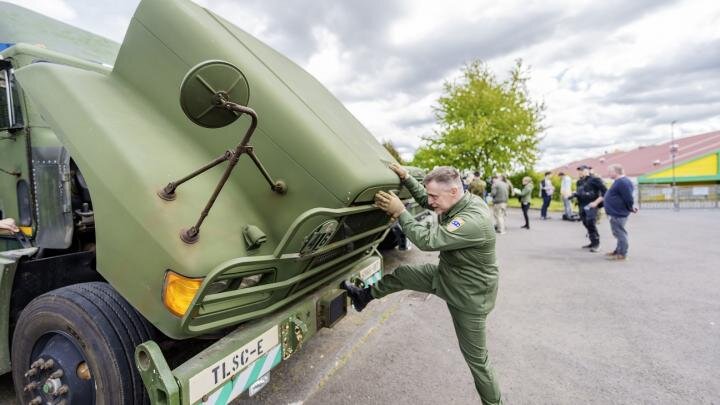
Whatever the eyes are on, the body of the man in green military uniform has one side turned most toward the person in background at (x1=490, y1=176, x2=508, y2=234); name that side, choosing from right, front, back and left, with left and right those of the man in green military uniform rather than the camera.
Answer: right

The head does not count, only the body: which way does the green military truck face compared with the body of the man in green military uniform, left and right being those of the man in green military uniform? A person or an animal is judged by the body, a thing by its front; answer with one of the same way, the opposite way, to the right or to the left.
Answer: the opposite way

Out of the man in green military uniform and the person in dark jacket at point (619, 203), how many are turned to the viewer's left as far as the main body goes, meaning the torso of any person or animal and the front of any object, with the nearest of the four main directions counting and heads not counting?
2

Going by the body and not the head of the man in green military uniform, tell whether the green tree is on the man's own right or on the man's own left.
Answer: on the man's own right

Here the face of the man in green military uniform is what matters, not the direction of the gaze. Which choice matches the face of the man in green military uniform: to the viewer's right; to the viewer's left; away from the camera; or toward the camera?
to the viewer's left

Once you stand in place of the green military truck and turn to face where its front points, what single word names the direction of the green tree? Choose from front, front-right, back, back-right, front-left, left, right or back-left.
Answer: left

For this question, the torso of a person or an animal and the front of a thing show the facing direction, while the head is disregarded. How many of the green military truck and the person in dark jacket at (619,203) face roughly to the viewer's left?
1

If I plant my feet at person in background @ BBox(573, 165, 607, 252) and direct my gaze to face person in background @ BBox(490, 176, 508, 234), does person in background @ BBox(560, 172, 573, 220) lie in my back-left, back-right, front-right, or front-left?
front-right

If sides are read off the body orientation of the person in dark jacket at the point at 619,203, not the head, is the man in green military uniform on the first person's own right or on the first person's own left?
on the first person's own left

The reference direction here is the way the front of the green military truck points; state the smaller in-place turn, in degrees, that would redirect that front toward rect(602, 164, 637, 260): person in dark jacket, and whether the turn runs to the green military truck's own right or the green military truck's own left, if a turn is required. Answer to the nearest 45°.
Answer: approximately 45° to the green military truck's own left

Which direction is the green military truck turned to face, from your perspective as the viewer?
facing the viewer and to the right of the viewer

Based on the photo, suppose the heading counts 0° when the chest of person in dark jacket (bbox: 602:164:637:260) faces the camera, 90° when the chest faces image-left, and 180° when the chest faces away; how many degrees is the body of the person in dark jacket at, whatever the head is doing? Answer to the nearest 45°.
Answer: approximately 90°

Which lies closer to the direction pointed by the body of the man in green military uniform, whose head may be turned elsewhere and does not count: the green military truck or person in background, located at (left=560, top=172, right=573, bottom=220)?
the green military truck

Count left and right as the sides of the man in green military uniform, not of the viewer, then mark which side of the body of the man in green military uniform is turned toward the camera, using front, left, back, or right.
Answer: left
